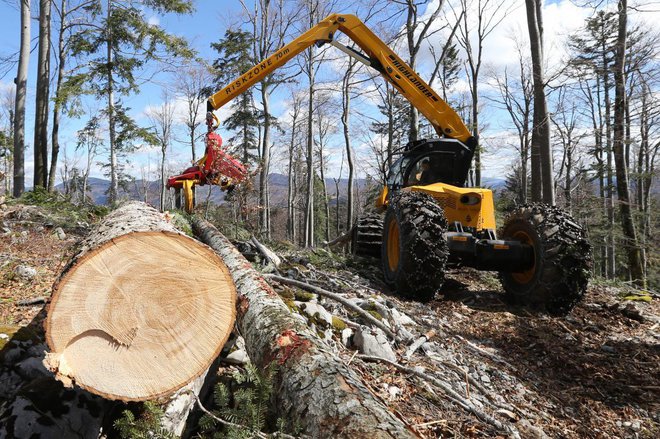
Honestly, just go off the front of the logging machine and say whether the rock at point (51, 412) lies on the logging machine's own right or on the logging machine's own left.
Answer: on the logging machine's own left

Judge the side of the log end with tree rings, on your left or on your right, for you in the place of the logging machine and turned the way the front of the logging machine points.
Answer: on your left

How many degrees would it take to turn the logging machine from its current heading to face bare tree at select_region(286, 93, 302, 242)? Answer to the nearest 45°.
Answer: approximately 45° to its right

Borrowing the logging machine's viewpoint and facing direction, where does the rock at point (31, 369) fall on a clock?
The rock is roughly at 9 o'clock from the logging machine.

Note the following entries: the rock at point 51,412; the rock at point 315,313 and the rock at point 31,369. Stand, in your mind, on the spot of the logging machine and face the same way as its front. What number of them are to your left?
3

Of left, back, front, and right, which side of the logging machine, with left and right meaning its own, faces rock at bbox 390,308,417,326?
left

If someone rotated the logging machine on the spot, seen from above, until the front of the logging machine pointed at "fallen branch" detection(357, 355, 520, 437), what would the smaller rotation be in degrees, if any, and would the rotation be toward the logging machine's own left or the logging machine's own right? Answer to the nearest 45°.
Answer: approximately 135° to the logging machine's own left
